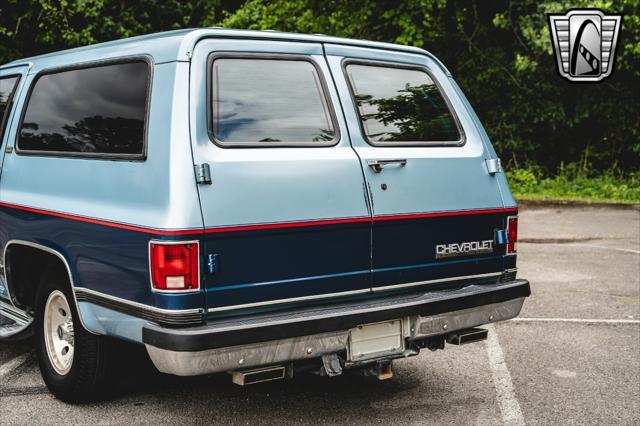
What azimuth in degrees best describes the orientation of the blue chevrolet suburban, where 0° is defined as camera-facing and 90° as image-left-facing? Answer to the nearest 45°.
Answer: approximately 135°
